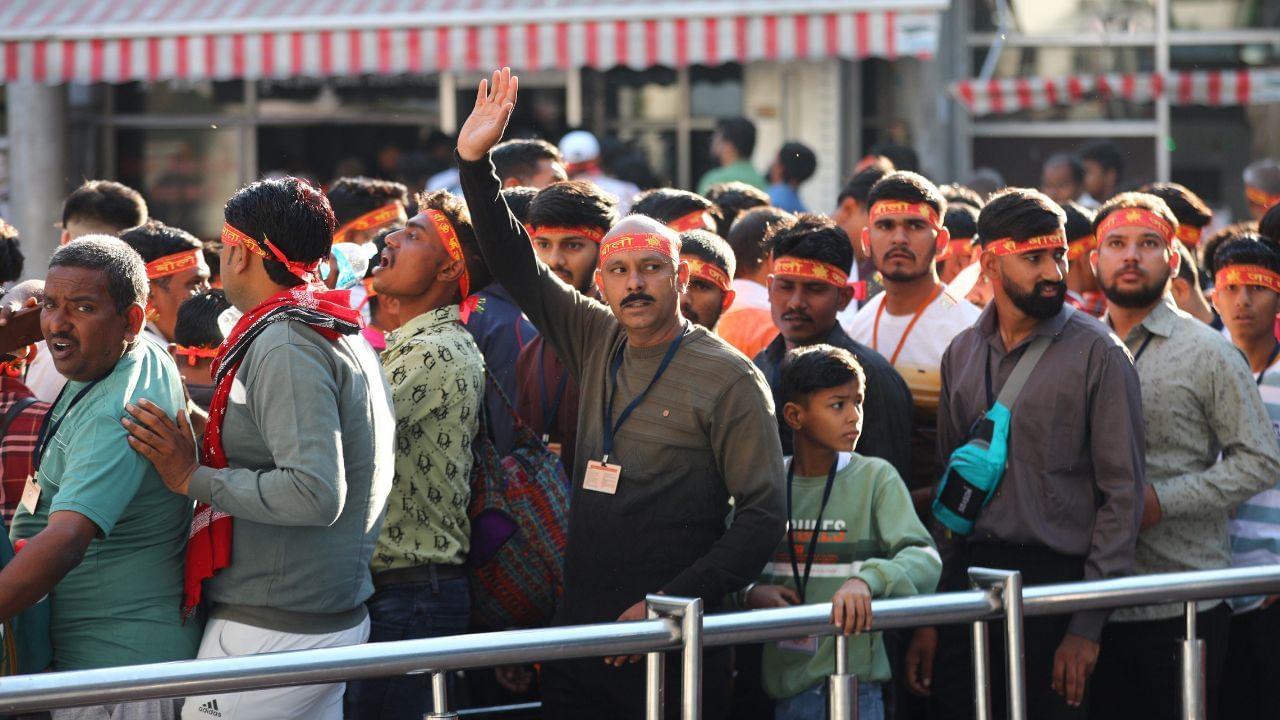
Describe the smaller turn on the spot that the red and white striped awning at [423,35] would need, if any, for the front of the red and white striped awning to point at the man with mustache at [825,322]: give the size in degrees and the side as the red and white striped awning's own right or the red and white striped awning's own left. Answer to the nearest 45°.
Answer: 0° — it already faces them

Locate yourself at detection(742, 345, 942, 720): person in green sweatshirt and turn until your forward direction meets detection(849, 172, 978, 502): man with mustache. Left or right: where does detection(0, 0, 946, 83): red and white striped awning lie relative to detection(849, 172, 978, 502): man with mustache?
left

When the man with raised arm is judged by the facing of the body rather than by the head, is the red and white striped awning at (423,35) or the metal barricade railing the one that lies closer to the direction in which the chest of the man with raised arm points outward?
the metal barricade railing

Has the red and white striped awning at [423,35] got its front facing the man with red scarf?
yes

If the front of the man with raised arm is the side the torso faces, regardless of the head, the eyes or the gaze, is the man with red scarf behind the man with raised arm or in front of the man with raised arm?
in front

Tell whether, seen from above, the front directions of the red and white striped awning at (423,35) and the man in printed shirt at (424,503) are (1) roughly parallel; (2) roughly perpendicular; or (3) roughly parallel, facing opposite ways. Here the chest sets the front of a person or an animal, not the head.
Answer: roughly perpendicular

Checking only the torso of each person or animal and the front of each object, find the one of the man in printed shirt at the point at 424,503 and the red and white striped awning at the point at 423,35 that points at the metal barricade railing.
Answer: the red and white striped awning

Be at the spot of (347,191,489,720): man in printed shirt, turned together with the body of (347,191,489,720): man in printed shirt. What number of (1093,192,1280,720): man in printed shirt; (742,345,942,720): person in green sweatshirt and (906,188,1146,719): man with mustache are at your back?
3

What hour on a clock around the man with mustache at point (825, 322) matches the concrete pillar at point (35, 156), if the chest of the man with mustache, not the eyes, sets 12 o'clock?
The concrete pillar is roughly at 3 o'clock from the man with mustache.

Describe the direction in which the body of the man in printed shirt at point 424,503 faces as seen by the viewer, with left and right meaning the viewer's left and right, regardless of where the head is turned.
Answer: facing to the left of the viewer

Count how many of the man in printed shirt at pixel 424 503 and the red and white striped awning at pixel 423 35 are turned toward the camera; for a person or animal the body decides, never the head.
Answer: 1

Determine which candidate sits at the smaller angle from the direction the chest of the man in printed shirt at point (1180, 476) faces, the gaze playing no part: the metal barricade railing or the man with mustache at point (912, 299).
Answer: the metal barricade railing

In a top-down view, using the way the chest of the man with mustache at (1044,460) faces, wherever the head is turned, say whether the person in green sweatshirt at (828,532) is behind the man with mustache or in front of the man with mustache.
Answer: in front
